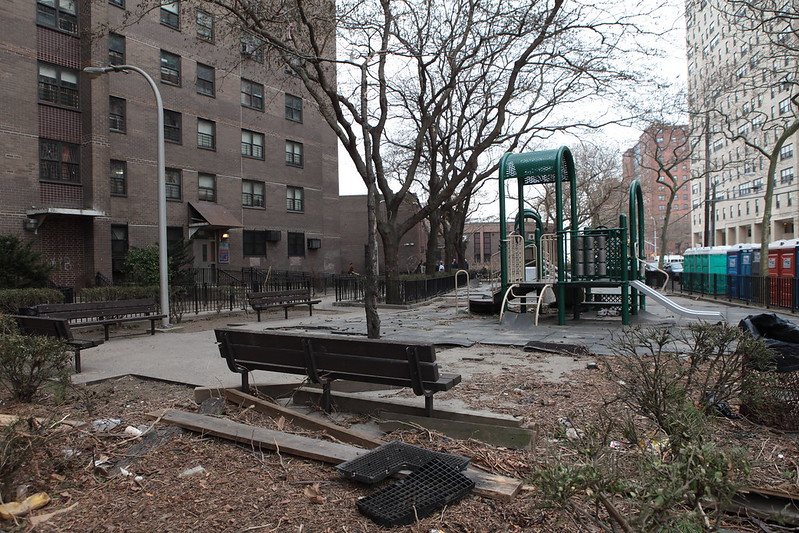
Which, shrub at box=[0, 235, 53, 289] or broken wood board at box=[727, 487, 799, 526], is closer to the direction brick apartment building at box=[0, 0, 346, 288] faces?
the broken wood board

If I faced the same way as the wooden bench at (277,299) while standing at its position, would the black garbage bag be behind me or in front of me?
in front

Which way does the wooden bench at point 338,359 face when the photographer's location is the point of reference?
facing away from the viewer and to the right of the viewer

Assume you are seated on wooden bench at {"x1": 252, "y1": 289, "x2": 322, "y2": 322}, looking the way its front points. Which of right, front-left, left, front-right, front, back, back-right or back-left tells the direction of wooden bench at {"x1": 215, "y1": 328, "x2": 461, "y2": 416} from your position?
front-right

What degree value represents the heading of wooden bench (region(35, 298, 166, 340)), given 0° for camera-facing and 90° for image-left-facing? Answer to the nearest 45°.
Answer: approximately 315°

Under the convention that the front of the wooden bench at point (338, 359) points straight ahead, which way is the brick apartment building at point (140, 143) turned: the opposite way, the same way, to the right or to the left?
to the right

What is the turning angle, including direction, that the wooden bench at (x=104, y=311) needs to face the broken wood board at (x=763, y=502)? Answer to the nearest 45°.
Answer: approximately 45° to its right

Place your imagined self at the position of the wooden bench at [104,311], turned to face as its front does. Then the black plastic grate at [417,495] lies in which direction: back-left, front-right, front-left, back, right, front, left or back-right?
front-right

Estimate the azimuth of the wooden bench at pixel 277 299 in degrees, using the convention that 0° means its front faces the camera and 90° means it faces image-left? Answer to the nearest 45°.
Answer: approximately 315°

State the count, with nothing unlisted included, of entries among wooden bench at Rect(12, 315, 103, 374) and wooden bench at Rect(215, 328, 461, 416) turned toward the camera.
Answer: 0

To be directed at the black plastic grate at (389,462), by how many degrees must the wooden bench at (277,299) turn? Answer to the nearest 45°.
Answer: approximately 45° to its right

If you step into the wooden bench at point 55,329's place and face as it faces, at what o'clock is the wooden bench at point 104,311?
the wooden bench at point 104,311 is roughly at 11 o'clock from the wooden bench at point 55,329.

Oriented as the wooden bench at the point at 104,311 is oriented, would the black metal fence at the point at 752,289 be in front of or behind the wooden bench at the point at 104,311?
in front

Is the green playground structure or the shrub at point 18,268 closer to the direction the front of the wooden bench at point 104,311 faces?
the green playground structure
